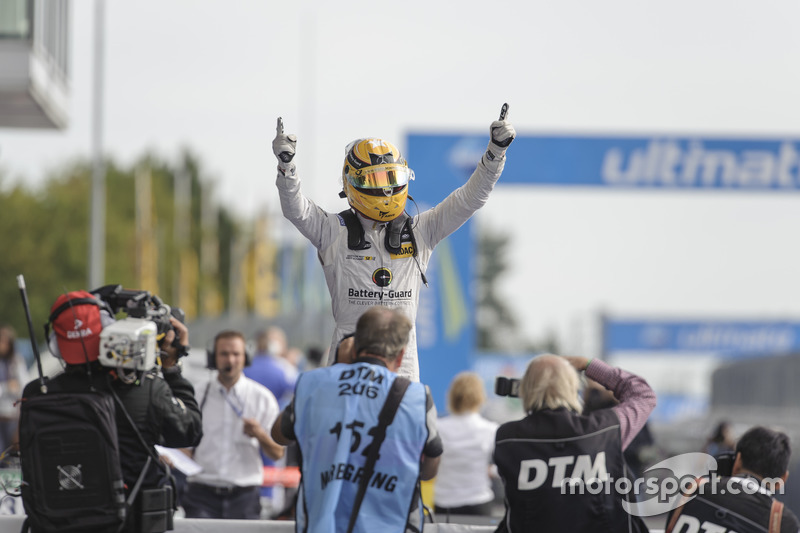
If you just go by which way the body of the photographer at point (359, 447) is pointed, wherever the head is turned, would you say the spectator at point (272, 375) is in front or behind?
in front

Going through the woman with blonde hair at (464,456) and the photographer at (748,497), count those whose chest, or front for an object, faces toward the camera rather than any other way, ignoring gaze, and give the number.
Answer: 0

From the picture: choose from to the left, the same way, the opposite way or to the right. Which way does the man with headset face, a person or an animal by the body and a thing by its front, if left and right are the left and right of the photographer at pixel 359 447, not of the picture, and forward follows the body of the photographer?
the opposite way

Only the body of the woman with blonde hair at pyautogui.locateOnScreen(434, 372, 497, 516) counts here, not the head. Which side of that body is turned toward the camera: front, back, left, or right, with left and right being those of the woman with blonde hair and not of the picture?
back

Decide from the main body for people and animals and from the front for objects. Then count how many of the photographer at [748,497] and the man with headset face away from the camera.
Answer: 1

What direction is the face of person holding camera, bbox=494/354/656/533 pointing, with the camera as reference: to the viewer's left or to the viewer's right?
to the viewer's left

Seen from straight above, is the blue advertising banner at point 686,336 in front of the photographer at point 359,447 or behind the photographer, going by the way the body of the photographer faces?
in front

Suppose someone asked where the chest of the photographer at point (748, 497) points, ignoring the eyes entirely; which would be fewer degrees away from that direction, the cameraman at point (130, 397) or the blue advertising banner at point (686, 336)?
the blue advertising banner

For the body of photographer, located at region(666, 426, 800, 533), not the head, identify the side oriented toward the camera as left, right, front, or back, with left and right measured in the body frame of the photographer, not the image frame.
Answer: back

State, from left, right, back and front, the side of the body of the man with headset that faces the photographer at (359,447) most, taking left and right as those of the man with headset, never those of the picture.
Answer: front

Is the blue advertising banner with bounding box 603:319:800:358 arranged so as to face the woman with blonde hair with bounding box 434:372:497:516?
yes

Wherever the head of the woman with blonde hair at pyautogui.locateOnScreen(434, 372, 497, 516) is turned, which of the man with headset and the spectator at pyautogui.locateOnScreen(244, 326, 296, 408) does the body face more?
the spectator

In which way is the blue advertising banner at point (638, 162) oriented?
toward the camera

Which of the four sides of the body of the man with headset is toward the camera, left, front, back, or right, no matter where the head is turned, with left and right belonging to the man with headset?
front

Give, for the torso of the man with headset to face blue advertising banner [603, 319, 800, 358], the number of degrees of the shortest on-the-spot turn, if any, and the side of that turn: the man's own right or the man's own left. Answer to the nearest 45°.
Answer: approximately 135° to the man's own left

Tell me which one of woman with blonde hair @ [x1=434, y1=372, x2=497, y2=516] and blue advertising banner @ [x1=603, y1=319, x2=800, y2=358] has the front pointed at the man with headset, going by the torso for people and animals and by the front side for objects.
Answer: the blue advertising banner
